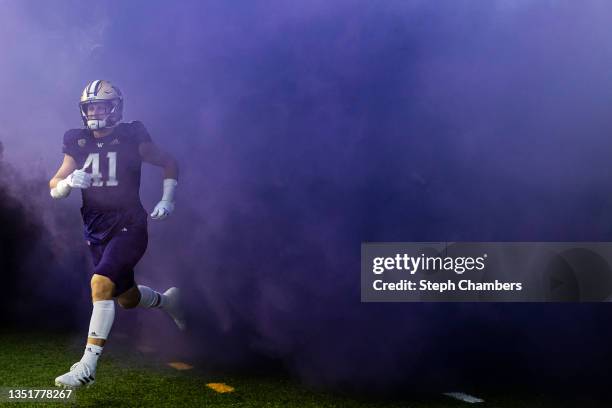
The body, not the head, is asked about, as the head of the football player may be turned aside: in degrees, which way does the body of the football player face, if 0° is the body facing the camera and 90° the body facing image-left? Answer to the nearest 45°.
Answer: approximately 45°
